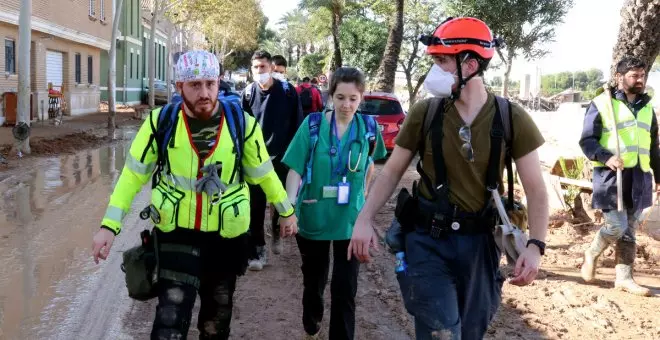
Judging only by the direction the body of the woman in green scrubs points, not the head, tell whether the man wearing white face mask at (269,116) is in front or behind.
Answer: behind

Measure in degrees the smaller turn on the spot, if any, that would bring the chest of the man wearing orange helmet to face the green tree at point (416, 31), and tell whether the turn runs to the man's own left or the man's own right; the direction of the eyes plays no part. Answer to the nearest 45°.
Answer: approximately 180°

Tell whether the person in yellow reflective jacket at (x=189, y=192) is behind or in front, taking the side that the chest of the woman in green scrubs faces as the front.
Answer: in front

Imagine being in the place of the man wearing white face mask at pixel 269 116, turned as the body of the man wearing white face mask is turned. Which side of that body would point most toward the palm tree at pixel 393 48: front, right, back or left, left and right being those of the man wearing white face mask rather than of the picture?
back

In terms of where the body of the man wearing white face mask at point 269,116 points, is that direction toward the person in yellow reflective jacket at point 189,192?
yes

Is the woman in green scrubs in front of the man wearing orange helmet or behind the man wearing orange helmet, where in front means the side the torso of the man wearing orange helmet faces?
behind

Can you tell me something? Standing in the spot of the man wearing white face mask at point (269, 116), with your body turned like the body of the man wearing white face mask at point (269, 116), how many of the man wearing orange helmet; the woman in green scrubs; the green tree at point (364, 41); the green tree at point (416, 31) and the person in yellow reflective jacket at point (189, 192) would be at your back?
2

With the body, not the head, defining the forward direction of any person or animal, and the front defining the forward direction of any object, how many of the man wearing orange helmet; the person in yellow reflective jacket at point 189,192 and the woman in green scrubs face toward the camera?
3

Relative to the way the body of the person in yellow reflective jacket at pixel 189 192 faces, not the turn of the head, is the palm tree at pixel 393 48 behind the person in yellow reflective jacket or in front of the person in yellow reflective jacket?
behind

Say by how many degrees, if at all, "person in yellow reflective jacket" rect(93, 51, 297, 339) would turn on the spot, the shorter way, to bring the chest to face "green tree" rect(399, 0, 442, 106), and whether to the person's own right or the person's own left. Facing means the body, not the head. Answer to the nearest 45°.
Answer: approximately 180°
